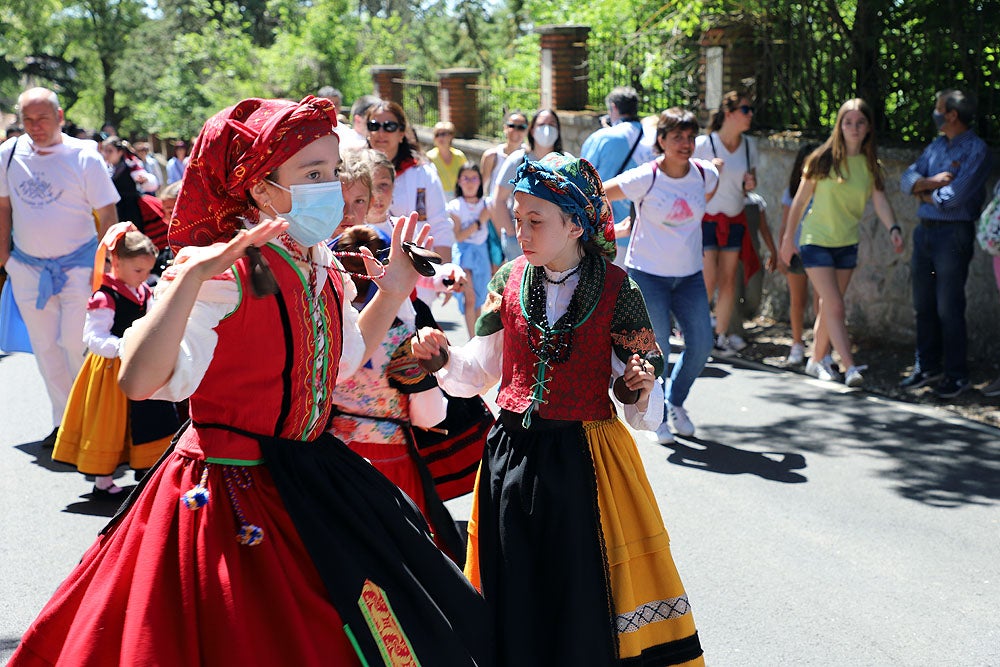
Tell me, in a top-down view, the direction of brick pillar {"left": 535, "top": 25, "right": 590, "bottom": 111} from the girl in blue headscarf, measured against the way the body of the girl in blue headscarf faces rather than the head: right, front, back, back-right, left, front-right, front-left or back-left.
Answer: back-right

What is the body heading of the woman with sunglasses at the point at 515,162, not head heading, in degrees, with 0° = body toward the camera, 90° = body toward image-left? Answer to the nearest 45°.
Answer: approximately 0°

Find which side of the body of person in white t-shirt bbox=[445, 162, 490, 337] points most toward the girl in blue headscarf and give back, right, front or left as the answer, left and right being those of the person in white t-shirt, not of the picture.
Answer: front

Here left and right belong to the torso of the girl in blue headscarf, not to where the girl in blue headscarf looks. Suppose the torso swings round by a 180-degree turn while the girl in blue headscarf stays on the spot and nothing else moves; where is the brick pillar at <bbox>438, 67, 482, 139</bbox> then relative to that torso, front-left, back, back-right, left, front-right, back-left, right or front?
front-left

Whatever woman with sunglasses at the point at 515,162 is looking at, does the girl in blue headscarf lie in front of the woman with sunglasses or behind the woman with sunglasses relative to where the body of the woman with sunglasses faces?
in front

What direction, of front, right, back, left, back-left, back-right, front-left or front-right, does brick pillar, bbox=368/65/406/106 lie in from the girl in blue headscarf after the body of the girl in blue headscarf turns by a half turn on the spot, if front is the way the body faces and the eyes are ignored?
front-left

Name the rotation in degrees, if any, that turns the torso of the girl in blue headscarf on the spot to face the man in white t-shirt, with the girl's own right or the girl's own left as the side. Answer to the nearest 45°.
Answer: approximately 90° to the girl's own right

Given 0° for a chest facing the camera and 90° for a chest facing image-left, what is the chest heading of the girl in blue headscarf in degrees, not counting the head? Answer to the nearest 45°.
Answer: approximately 45°

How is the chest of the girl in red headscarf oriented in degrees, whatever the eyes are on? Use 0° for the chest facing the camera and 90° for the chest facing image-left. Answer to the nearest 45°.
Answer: approximately 315°
